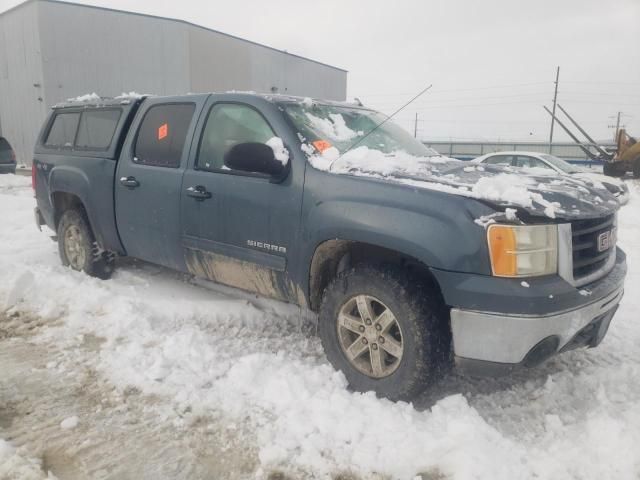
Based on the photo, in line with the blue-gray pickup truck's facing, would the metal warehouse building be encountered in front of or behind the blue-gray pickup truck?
behind

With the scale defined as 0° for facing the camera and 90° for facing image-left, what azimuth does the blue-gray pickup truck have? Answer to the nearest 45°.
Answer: approximately 315°
